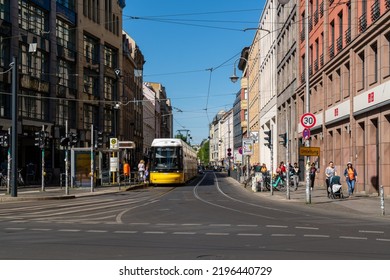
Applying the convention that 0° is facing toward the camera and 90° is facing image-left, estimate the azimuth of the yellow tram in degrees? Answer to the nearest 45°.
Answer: approximately 0°

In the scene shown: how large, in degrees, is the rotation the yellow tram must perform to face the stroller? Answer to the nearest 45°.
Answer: approximately 45° to its left

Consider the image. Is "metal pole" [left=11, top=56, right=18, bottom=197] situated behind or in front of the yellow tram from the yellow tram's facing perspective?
in front
